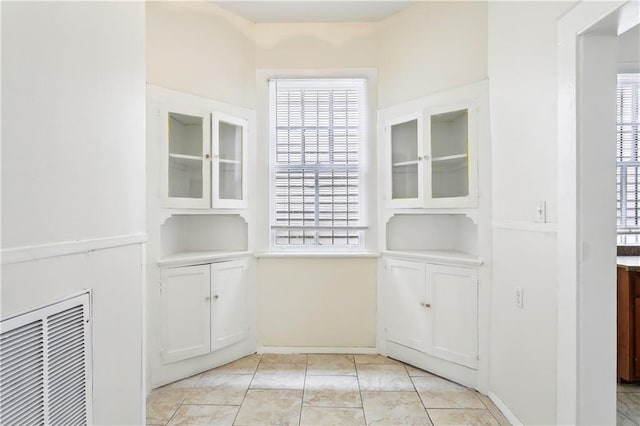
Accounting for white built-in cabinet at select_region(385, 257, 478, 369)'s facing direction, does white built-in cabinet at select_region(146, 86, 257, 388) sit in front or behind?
in front

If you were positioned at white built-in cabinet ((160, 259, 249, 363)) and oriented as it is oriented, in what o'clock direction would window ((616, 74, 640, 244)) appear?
The window is roughly at 11 o'clock from the white built-in cabinet.

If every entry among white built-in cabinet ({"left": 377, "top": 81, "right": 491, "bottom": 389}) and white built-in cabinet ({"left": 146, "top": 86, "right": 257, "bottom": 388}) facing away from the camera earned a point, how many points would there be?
0

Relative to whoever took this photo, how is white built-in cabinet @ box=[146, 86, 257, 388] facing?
facing the viewer and to the right of the viewer

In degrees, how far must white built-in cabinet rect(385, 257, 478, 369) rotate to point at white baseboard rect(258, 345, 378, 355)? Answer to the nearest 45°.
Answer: approximately 45° to its right

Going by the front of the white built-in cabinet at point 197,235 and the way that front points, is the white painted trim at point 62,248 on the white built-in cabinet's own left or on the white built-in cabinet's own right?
on the white built-in cabinet's own right

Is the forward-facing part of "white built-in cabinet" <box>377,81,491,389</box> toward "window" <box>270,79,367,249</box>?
no

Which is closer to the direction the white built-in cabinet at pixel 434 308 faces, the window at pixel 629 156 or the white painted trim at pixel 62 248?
the white painted trim

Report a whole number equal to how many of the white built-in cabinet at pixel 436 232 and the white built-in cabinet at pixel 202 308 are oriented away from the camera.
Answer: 0

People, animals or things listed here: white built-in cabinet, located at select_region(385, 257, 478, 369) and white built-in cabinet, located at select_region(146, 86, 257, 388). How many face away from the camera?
0

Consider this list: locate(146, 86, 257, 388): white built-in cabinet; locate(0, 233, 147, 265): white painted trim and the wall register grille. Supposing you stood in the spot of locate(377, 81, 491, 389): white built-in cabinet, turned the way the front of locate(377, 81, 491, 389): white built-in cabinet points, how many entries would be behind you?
0

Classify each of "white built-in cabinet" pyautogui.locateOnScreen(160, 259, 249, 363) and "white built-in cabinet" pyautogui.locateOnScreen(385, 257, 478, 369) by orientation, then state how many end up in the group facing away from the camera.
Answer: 0

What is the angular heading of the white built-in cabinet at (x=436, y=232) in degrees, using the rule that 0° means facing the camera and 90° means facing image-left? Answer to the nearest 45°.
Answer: approximately 45°
